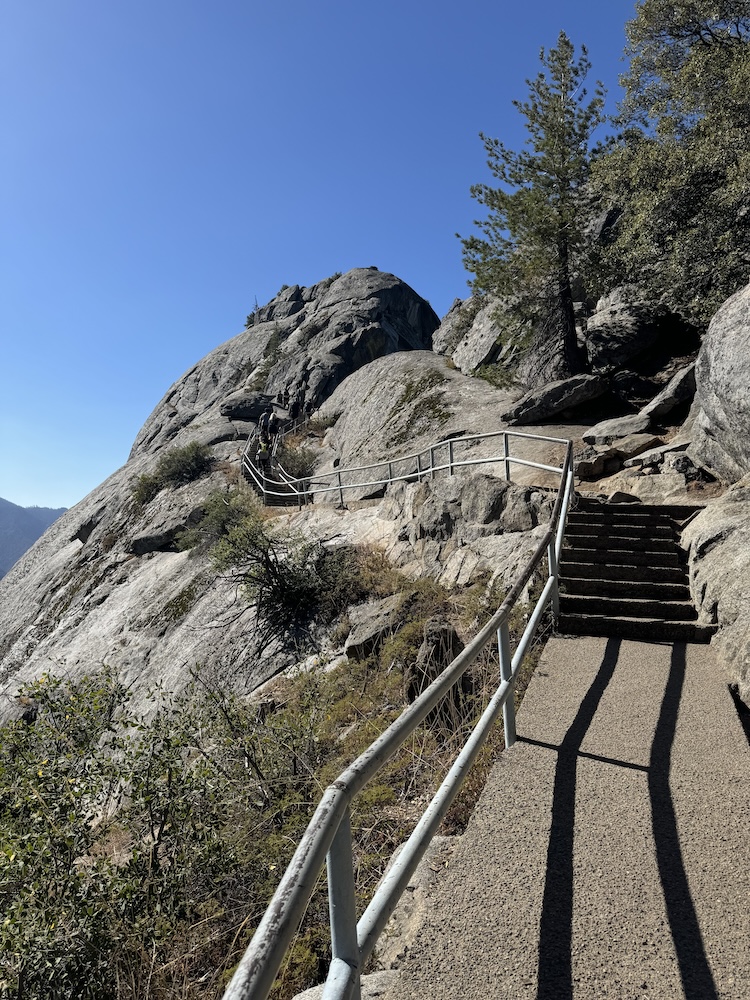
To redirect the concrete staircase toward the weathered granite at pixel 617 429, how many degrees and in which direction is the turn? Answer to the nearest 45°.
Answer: approximately 180°

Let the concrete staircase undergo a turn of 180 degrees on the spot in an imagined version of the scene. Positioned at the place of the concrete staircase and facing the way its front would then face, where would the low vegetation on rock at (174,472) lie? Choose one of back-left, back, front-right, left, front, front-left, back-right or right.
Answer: front-left

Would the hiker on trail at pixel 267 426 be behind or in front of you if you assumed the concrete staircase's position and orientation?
behind

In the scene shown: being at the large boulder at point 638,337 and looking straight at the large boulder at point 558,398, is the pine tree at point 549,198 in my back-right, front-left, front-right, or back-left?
front-right

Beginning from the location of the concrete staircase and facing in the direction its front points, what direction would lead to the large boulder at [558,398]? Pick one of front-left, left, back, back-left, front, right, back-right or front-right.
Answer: back

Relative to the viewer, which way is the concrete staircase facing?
toward the camera

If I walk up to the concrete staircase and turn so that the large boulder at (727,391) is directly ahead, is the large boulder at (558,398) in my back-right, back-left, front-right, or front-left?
front-left

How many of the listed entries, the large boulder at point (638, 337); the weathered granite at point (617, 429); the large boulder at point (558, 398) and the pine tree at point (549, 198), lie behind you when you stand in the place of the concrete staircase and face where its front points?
4

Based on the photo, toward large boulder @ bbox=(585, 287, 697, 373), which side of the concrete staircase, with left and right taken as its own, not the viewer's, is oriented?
back

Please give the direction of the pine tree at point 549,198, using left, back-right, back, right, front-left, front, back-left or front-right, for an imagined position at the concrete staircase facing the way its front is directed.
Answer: back

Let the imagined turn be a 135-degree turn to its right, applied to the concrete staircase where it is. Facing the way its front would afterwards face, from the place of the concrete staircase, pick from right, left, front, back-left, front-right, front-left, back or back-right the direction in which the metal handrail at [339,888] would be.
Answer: back-left
